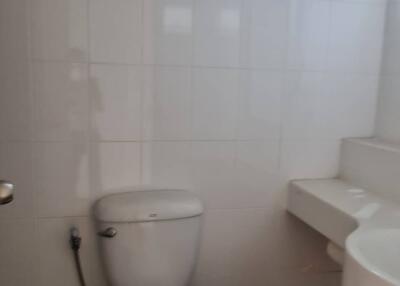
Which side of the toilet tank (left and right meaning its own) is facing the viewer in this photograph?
front

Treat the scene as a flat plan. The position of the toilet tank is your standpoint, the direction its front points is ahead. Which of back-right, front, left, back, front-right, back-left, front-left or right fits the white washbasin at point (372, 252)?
front-left

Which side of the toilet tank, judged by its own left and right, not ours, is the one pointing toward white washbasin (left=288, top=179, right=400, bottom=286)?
left
